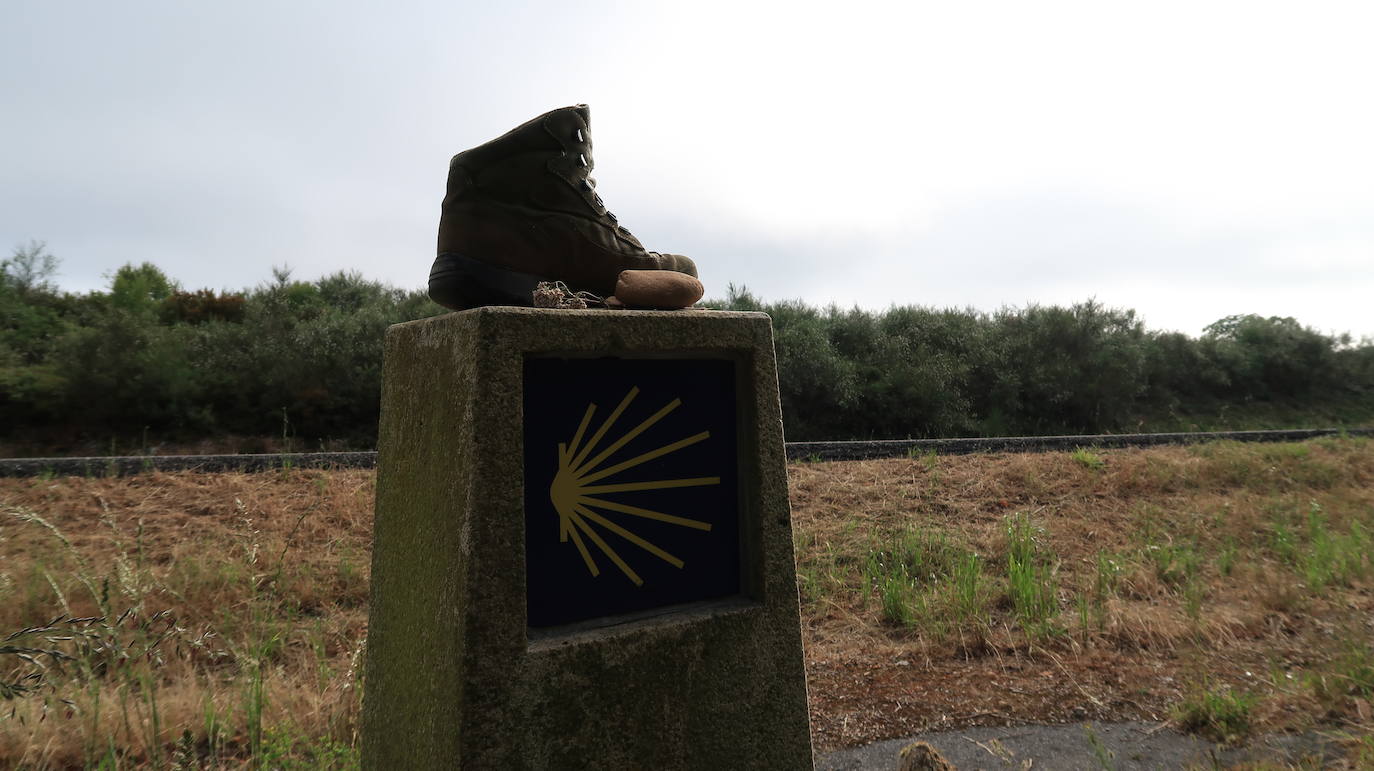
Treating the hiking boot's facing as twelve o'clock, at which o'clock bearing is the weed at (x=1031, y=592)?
The weed is roughly at 11 o'clock from the hiking boot.

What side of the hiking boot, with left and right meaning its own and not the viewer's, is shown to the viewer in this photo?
right

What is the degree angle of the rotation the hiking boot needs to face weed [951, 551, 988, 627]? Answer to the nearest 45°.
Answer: approximately 45° to its left

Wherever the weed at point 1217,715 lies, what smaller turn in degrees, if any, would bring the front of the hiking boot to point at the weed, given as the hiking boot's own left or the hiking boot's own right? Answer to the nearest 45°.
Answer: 0° — it already faces it
